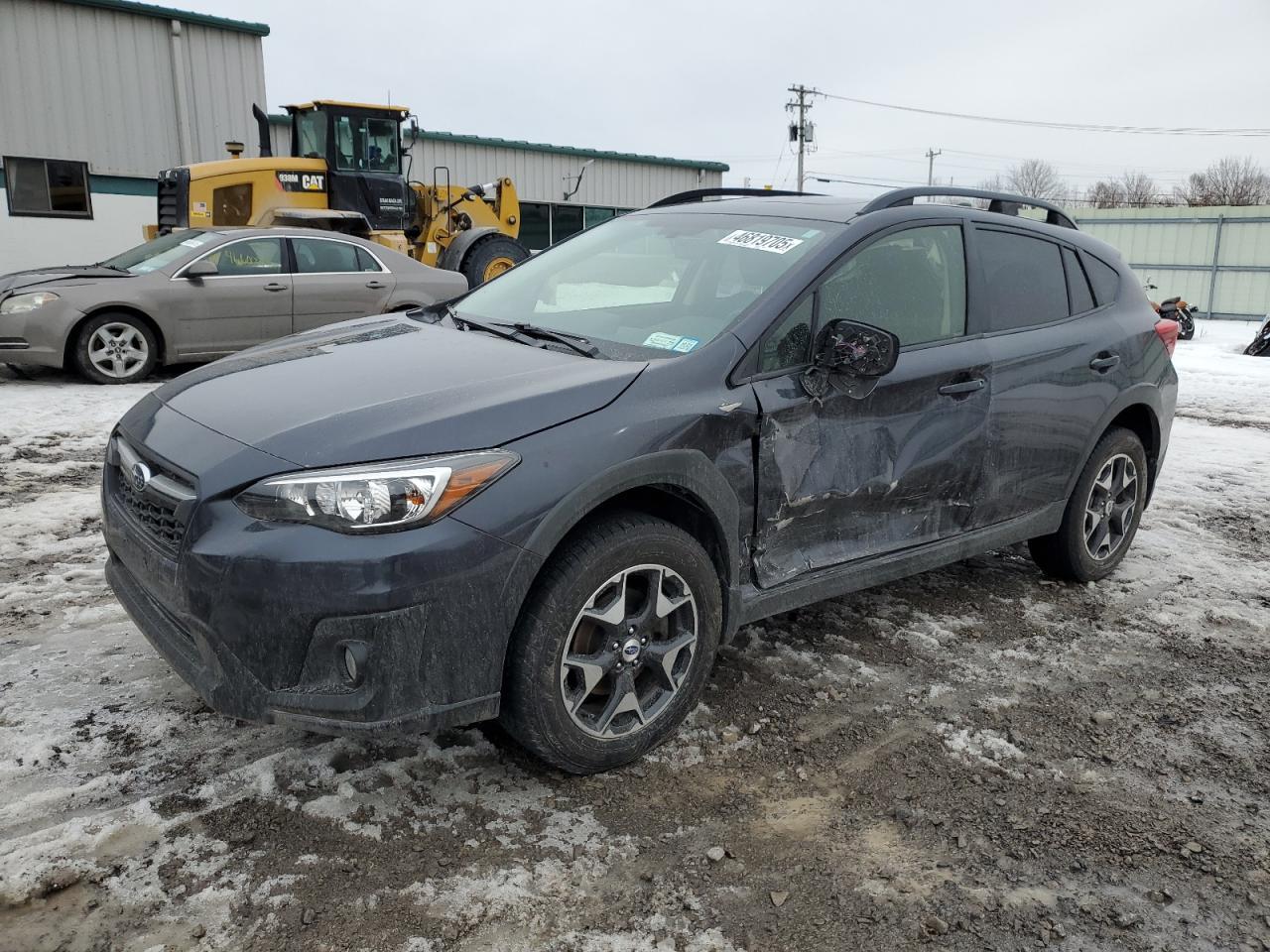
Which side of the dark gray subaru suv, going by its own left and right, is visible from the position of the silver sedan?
right

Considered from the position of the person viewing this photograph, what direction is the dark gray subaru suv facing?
facing the viewer and to the left of the viewer

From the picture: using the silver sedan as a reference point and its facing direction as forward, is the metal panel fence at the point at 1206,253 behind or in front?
behind

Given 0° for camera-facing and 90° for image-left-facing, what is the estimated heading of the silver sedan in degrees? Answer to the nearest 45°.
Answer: approximately 90°

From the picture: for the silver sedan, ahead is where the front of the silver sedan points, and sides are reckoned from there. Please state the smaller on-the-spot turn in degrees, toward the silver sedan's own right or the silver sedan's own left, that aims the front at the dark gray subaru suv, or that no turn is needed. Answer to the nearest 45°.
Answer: approximately 90° to the silver sedan's own left

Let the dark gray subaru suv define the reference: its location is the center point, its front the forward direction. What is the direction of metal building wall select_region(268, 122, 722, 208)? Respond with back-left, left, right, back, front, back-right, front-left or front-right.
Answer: back-right
